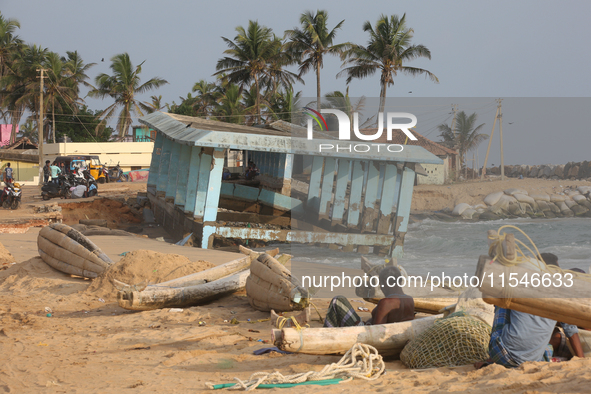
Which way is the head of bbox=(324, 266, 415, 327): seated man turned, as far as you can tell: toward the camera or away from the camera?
away from the camera

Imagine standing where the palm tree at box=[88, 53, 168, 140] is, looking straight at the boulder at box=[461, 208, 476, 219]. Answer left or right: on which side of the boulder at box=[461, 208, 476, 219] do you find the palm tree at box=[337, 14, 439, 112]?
left

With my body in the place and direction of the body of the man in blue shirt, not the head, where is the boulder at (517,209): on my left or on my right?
on my left
